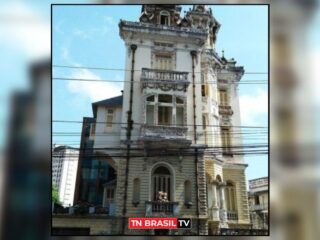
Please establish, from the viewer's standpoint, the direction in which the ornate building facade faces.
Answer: facing the viewer
